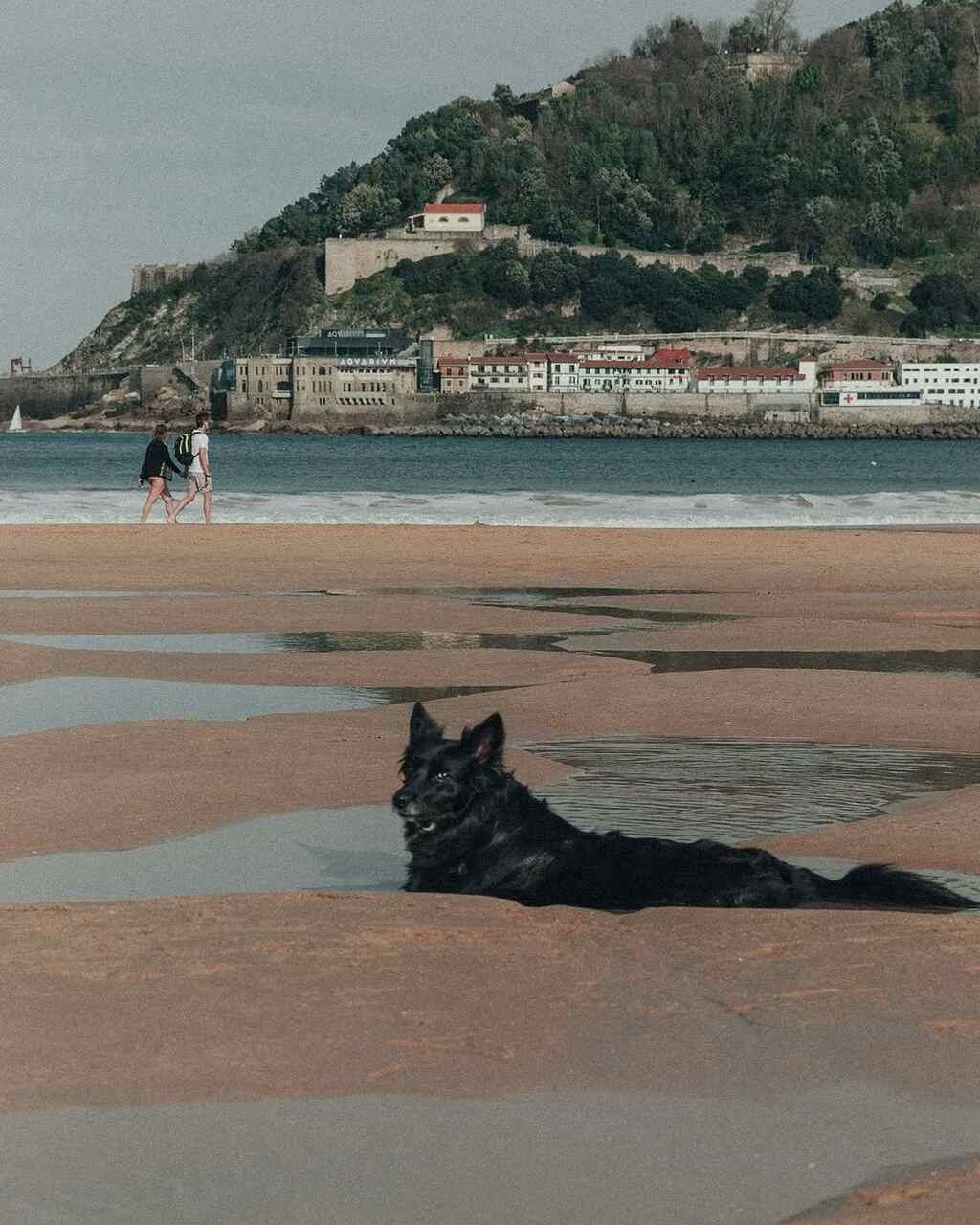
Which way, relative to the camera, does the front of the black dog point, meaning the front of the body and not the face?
to the viewer's left

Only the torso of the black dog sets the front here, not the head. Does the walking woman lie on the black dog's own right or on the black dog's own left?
on the black dog's own right

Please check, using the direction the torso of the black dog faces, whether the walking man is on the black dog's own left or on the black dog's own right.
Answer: on the black dog's own right
